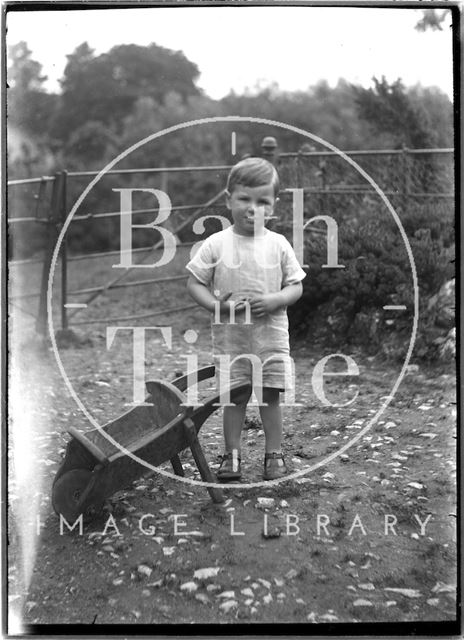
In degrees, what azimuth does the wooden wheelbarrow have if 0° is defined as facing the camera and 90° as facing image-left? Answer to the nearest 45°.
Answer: approximately 45°

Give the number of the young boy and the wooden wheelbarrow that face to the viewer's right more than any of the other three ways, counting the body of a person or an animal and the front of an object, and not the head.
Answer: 0

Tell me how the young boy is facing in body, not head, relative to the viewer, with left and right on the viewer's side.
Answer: facing the viewer
